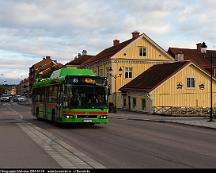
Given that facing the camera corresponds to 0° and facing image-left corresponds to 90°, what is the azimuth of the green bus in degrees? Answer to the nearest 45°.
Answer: approximately 315°
